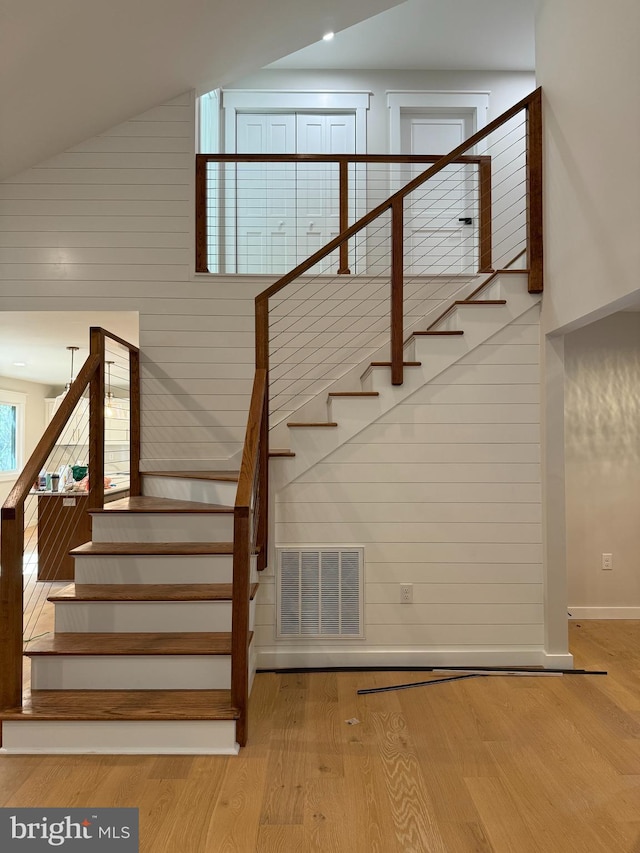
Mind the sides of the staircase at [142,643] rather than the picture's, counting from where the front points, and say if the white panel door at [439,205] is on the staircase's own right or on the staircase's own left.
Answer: on the staircase's own left

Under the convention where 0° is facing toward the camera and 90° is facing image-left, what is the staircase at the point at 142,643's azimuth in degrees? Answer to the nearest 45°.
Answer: approximately 0°

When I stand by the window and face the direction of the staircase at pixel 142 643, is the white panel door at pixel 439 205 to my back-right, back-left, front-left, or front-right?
front-left
